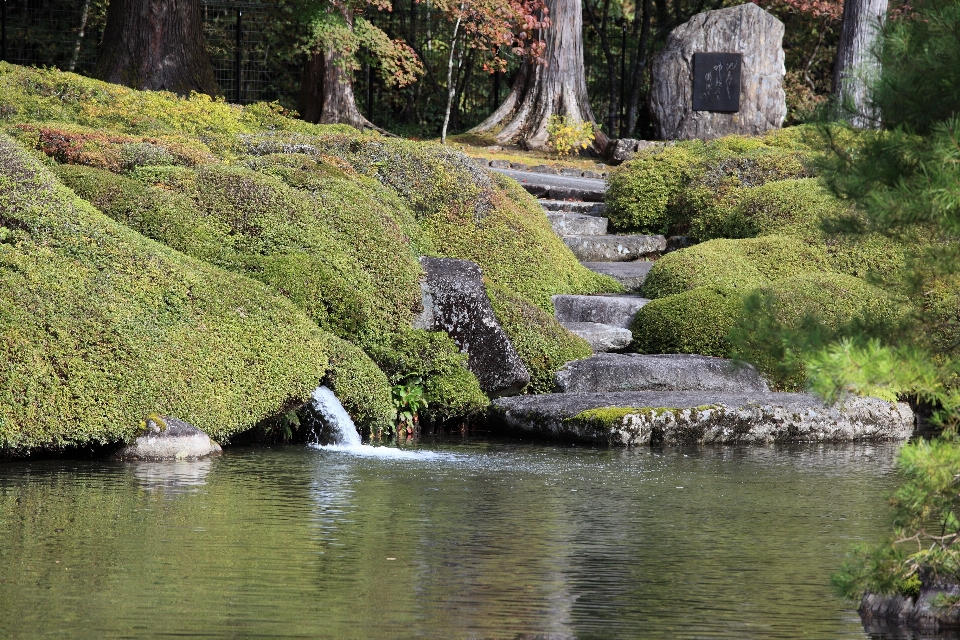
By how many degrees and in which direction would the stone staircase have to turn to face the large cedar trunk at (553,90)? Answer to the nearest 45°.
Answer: approximately 180°

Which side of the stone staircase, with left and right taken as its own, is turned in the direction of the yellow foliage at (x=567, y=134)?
back

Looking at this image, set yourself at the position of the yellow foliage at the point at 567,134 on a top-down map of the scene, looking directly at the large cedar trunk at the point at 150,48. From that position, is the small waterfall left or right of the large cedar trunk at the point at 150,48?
left

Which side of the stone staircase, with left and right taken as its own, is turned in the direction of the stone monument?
back

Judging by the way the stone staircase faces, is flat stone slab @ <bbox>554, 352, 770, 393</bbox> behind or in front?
in front

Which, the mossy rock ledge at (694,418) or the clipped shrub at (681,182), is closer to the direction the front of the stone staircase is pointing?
the mossy rock ledge

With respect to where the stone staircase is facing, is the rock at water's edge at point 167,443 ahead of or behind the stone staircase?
ahead

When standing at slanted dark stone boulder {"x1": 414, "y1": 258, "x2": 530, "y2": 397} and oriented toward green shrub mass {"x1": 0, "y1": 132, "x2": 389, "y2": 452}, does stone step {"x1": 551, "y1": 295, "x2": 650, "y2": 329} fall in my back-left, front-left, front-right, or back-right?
back-right

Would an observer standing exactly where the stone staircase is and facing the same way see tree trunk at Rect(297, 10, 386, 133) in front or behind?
behind

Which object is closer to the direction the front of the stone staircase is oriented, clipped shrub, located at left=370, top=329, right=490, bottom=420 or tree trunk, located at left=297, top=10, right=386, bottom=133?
the clipped shrub

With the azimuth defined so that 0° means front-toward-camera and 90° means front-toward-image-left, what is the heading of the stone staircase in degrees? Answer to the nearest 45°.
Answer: approximately 0°

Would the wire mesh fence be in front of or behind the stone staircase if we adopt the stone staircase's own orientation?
behind
